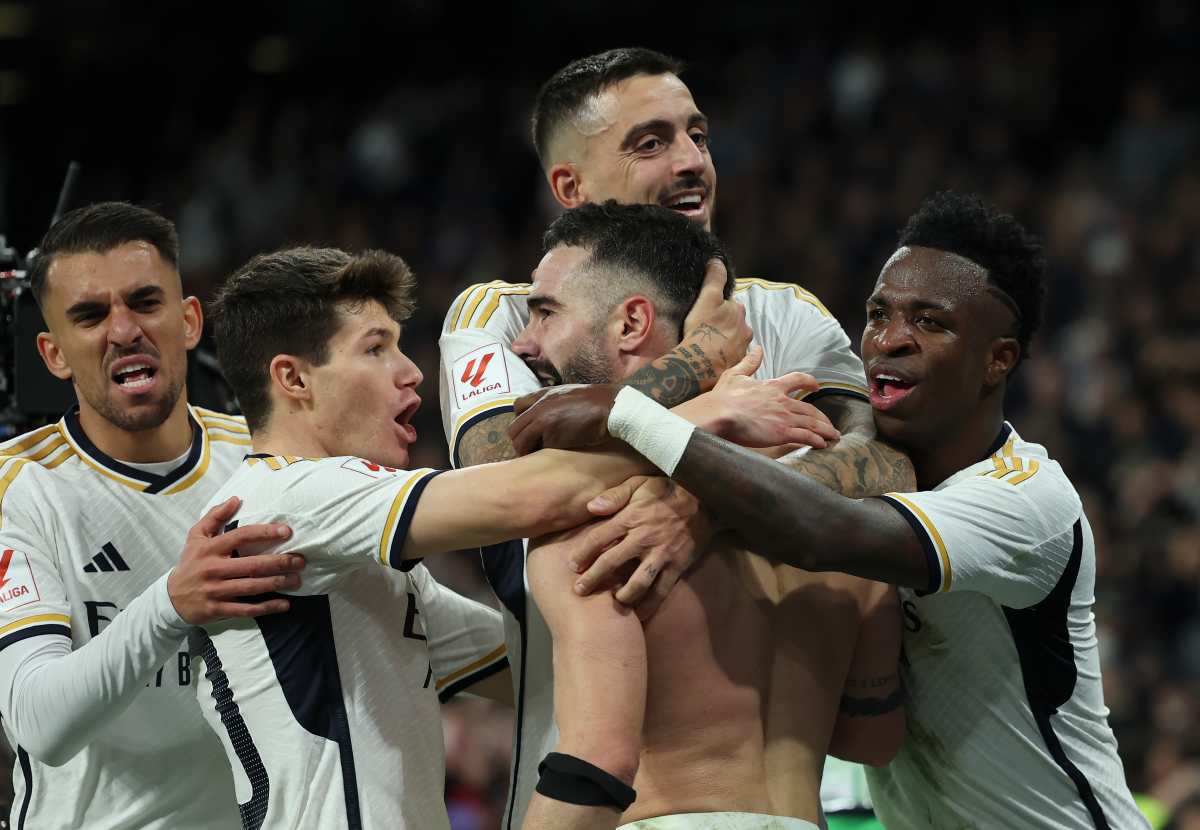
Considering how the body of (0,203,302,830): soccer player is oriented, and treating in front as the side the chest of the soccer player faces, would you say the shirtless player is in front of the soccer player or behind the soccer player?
in front

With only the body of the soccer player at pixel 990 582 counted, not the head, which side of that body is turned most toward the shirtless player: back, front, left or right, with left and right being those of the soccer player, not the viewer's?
front

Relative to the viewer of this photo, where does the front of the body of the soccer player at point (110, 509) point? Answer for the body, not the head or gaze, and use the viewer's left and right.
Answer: facing the viewer and to the right of the viewer

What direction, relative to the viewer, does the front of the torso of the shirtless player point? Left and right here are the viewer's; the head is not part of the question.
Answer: facing away from the viewer and to the left of the viewer

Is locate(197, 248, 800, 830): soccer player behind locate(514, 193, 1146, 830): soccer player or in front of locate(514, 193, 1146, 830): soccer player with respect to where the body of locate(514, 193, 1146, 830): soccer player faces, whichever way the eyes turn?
in front

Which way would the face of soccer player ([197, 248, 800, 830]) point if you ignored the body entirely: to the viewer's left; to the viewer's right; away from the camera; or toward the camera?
to the viewer's right

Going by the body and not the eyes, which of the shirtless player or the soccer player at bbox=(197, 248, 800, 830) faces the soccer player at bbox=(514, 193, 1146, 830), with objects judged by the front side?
the soccer player at bbox=(197, 248, 800, 830)

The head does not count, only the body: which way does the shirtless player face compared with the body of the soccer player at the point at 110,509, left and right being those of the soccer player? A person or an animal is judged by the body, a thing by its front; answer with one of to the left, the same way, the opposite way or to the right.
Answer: the opposite way

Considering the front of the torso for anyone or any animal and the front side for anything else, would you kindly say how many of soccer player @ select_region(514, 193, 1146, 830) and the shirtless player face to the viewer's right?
0

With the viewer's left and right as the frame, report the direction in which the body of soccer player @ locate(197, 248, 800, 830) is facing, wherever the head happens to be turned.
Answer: facing to the right of the viewer

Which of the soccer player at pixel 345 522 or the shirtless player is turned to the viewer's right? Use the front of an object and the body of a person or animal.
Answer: the soccer player

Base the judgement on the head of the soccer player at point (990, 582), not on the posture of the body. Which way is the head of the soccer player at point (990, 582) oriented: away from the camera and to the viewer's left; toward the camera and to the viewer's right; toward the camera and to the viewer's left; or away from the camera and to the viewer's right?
toward the camera and to the viewer's left

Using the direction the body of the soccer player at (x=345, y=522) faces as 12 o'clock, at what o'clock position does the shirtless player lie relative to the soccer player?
The shirtless player is roughly at 1 o'clock from the soccer player.

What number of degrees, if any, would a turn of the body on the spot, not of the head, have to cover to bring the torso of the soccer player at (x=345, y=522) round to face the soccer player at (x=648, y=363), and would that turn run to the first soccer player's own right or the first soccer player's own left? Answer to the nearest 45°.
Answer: approximately 45° to the first soccer player's own left
